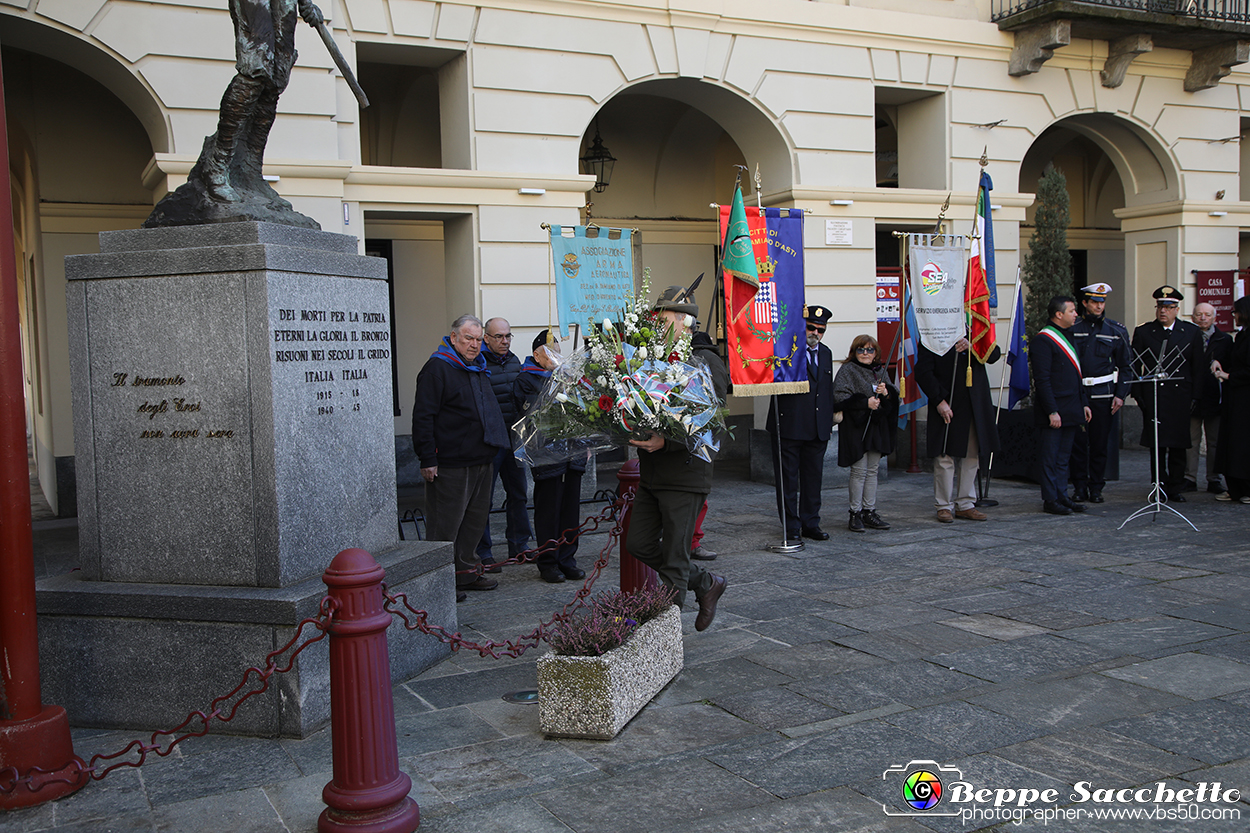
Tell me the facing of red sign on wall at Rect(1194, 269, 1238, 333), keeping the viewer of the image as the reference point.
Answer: facing the viewer

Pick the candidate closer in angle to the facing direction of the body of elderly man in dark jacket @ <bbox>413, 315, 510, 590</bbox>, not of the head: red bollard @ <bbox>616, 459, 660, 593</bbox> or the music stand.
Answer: the red bollard

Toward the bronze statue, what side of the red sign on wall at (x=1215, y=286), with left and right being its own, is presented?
front

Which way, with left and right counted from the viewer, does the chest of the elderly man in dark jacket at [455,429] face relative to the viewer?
facing the viewer and to the right of the viewer

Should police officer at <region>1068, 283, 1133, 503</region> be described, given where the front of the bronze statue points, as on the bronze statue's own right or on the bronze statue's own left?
on the bronze statue's own left

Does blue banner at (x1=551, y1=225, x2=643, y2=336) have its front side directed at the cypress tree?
no

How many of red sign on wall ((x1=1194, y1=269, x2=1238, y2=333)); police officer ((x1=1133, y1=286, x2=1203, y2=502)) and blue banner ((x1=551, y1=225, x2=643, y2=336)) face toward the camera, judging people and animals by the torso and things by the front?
3

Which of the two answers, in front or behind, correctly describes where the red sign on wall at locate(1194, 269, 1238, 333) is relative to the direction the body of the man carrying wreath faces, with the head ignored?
behind

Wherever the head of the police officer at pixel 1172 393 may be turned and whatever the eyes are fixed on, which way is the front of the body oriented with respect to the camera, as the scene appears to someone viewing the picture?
toward the camera

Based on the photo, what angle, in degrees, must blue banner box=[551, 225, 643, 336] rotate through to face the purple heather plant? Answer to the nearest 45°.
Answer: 0° — it already faces it

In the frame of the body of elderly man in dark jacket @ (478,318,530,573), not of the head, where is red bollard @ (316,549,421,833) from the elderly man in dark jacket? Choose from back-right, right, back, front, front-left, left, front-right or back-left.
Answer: front-right

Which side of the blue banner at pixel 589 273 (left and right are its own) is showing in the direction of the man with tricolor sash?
left

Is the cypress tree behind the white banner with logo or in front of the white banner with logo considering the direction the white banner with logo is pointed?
behind

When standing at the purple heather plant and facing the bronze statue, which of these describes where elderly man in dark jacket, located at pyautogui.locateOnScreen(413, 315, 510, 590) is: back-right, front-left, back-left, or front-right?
front-right

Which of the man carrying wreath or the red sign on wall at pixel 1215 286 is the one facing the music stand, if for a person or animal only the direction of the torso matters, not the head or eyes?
the red sign on wall

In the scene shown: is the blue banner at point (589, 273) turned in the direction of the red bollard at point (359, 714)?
yes

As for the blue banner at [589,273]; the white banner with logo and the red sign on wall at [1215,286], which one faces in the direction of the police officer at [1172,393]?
the red sign on wall
